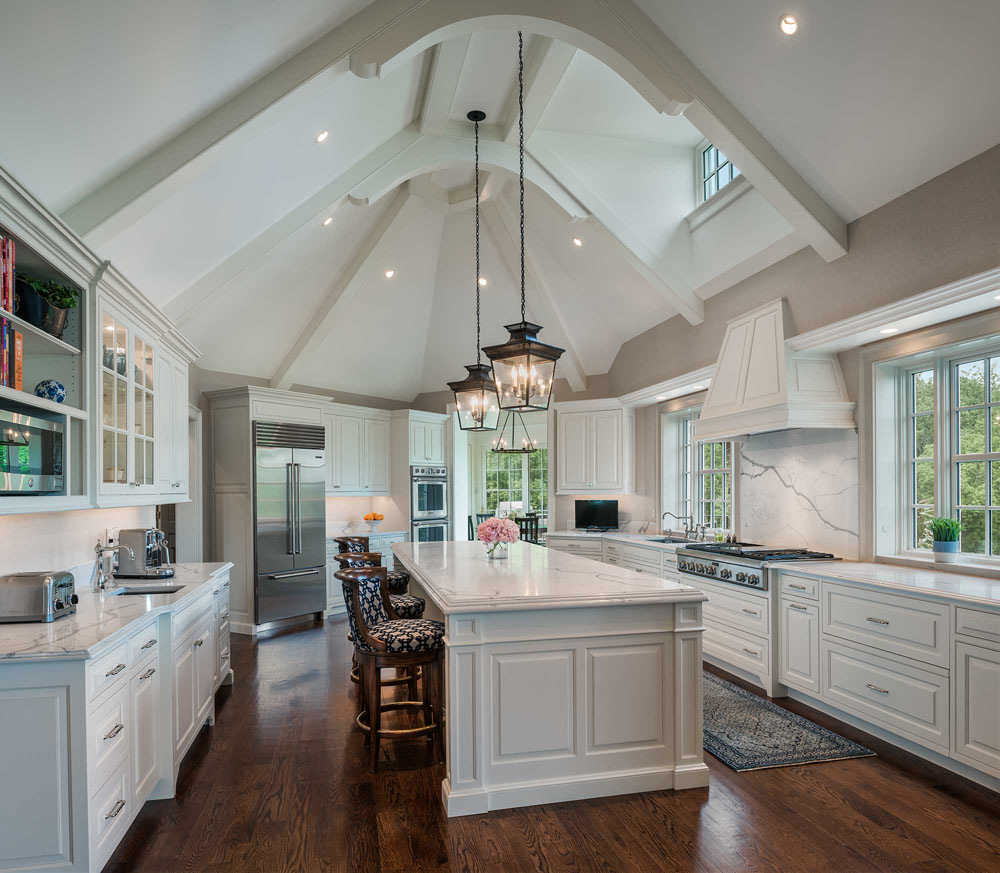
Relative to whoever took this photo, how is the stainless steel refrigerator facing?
facing the viewer and to the right of the viewer

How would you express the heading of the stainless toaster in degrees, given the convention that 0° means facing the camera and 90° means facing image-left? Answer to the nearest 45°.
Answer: approximately 315°

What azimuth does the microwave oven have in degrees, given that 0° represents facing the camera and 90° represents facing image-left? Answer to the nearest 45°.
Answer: approximately 315°

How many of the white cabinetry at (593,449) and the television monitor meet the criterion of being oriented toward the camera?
2

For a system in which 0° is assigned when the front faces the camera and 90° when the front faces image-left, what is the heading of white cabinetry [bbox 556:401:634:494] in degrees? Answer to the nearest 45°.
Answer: approximately 0°

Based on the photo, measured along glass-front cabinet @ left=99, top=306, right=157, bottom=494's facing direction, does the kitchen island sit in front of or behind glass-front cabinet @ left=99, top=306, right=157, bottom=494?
in front

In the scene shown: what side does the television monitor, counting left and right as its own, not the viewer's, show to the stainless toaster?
front
